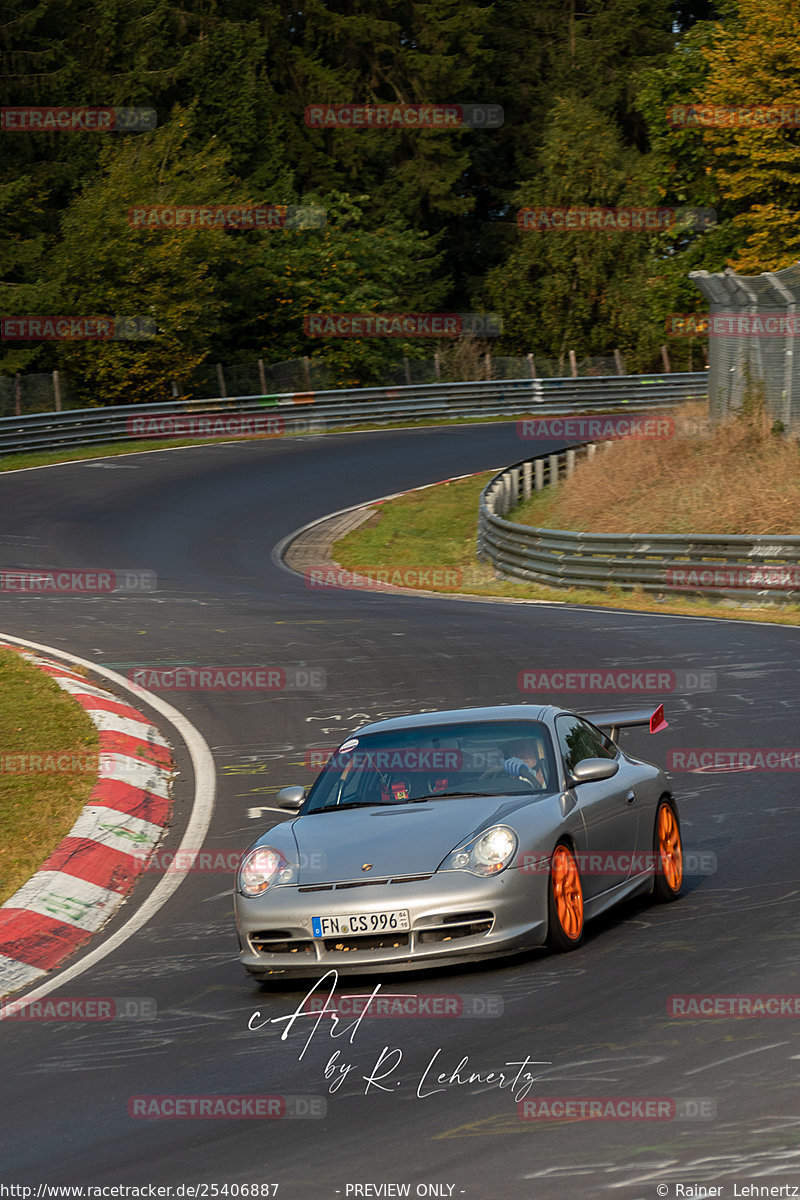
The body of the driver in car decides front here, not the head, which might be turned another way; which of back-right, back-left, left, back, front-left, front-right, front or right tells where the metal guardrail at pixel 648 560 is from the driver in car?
back-right

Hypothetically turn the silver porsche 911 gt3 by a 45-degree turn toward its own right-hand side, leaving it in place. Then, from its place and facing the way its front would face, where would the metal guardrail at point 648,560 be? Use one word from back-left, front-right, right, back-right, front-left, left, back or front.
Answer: right

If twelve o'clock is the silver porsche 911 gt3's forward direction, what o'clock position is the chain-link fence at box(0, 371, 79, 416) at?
The chain-link fence is roughly at 4 o'clock from the silver porsche 911 gt3.

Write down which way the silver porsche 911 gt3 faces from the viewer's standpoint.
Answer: facing the viewer and to the left of the viewer

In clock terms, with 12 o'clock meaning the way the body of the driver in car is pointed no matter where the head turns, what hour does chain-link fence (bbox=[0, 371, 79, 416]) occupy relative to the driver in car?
The chain-link fence is roughly at 4 o'clock from the driver in car.

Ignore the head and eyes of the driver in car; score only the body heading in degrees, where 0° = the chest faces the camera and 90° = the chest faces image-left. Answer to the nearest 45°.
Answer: approximately 45°

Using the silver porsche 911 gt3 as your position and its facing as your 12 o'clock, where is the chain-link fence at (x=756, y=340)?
The chain-link fence is roughly at 5 o'clock from the silver porsche 911 gt3.

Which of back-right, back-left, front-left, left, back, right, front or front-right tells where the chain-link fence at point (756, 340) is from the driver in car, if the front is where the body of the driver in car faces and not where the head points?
back-right
